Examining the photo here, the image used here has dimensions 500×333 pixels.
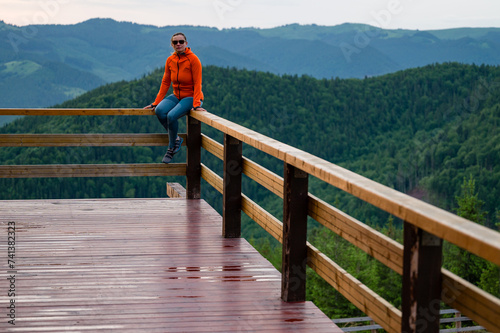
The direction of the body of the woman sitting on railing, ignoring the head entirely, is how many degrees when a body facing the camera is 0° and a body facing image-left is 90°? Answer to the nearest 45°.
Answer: approximately 45°
